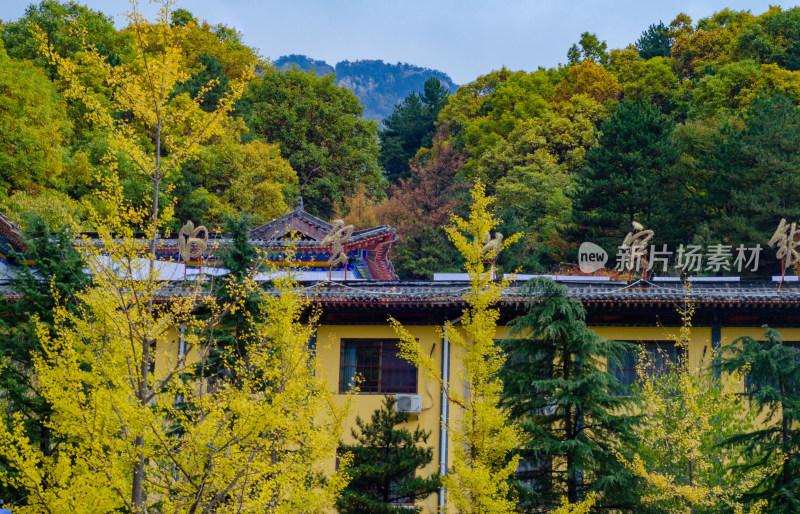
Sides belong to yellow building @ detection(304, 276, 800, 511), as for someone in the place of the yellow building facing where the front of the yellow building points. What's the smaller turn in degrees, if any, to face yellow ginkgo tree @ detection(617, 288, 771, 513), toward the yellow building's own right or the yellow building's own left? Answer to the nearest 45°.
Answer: approximately 45° to the yellow building's own left

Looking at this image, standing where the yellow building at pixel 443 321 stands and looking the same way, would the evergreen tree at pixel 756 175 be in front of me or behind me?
behind

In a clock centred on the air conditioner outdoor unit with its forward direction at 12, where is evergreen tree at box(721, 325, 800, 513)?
The evergreen tree is roughly at 10 o'clock from the air conditioner outdoor unit.

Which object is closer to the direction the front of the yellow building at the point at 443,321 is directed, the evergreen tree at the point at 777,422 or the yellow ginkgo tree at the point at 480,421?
the yellow ginkgo tree

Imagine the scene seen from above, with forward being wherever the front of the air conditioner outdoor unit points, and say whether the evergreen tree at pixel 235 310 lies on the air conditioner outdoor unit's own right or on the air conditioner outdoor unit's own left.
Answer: on the air conditioner outdoor unit's own right

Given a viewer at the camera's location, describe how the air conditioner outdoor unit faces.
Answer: facing the viewer

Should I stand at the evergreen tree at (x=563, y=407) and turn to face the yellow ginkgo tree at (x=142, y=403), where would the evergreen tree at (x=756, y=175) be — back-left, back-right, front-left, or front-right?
back-right

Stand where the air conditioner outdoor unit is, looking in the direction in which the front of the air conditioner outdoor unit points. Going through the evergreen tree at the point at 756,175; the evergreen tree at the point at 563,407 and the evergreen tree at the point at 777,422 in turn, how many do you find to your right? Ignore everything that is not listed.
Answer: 0

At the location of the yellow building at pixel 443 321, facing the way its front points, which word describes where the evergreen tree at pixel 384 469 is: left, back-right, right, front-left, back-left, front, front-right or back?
front

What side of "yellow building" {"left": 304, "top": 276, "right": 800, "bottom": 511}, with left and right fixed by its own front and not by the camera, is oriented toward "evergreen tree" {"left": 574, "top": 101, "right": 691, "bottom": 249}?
back

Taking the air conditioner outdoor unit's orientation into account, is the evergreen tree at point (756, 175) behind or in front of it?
behind

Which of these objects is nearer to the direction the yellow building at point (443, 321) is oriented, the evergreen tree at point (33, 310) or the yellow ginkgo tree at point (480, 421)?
the yellow ginkgo tree

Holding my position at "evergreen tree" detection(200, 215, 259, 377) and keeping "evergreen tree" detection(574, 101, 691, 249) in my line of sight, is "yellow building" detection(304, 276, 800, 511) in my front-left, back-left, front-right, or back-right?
front-right

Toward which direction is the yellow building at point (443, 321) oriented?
toward the camera

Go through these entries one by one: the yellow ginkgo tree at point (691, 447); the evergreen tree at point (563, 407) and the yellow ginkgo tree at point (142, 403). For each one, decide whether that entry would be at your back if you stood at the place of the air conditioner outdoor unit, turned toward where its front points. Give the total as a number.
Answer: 0
